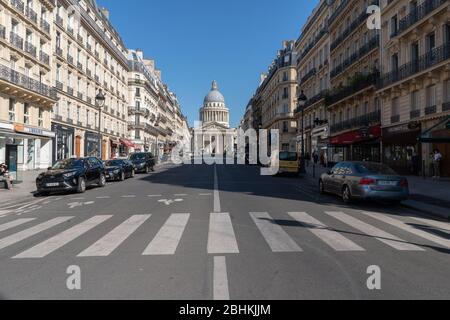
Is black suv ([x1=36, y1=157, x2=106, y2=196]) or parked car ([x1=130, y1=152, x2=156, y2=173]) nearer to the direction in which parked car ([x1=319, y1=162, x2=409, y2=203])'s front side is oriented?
the parked car

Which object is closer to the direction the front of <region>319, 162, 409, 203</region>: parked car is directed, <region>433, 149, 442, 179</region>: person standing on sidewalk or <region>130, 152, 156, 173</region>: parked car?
the parked car

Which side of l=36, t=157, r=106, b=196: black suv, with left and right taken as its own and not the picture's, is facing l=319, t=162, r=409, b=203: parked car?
left

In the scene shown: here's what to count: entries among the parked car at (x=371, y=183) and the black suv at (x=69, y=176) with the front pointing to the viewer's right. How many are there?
0

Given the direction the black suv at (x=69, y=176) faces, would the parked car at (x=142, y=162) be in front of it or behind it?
behind

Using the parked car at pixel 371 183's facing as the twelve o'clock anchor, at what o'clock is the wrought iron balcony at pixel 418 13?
The wrought iron balcony is roughly at 2 o'clock from the parked car.
